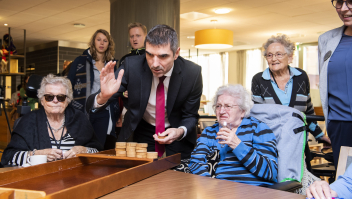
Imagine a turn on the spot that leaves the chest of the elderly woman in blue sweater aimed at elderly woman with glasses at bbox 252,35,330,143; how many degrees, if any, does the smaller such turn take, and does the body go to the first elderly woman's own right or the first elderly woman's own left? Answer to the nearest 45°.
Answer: approximately 180°

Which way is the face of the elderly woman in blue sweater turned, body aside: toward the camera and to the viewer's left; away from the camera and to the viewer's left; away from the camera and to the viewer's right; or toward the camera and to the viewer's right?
toward the camera and to the viewer's left

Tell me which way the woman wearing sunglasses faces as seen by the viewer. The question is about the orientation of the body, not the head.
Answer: toward the camera

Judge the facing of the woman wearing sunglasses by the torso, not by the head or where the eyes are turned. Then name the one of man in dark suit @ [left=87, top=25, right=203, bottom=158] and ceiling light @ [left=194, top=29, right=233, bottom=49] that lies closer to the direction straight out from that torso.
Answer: the man in dark suit

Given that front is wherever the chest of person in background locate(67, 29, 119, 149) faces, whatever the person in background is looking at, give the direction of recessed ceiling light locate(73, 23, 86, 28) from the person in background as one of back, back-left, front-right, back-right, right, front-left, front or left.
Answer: back-left

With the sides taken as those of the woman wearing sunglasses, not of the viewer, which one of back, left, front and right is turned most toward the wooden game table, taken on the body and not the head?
front

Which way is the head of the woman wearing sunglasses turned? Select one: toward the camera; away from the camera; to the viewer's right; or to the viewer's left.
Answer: toward the camera

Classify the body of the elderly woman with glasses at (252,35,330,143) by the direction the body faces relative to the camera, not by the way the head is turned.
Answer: toward the camera

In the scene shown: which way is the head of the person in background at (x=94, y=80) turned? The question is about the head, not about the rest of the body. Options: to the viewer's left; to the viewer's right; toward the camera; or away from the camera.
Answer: toward the camera

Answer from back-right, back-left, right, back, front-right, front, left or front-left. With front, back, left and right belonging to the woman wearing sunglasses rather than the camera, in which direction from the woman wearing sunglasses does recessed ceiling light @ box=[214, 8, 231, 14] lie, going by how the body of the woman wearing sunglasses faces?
back-left

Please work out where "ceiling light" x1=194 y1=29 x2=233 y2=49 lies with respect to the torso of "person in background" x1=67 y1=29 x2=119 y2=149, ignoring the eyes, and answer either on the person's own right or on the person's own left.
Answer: on the person's own left

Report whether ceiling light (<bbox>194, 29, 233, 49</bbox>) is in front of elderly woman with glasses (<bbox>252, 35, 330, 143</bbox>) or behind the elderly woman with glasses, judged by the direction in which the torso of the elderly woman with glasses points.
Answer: behind
